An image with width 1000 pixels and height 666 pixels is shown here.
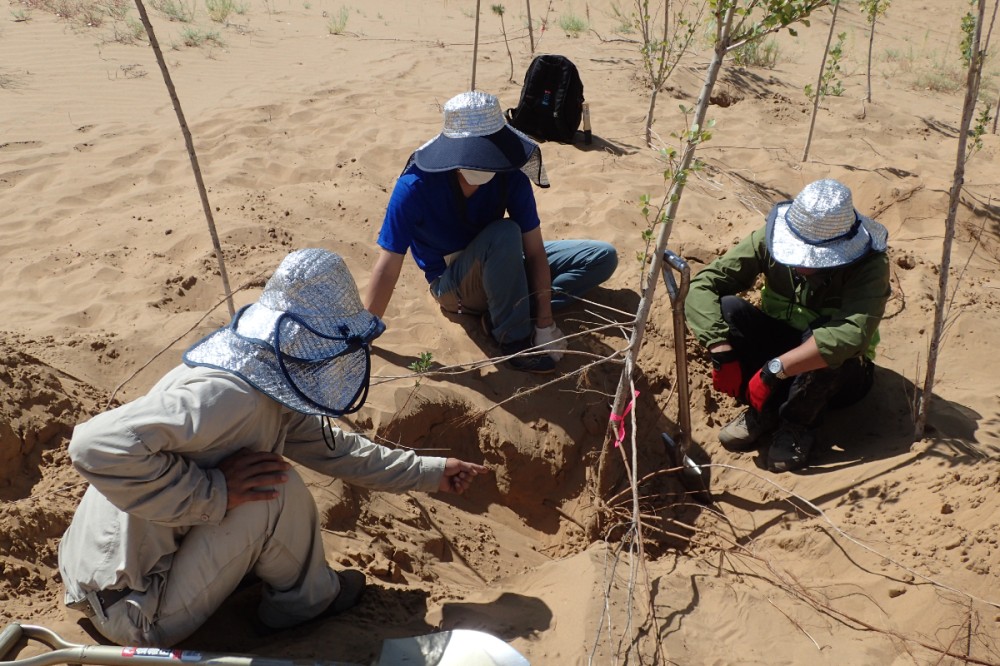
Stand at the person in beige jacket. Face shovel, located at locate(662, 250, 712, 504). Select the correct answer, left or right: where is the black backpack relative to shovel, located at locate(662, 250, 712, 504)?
left

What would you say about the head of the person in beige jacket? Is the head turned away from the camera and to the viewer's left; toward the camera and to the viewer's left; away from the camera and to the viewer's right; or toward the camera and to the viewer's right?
away from the camera and to the viewer's right

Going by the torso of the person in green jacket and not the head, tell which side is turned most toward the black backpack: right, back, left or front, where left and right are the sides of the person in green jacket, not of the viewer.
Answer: right

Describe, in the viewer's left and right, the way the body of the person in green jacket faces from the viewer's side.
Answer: facing the viewer and to the left of the viewer

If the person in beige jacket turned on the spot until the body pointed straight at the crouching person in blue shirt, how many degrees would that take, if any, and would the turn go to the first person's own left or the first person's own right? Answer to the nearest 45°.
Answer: approximately 45° to the first person's own left

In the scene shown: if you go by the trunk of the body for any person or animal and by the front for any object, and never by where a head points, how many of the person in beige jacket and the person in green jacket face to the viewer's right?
1

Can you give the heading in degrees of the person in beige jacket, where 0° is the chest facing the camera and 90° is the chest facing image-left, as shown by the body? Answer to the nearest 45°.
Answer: approximately 270°

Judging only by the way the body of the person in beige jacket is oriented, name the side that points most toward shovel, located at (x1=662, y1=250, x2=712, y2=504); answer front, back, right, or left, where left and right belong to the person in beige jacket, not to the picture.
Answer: front

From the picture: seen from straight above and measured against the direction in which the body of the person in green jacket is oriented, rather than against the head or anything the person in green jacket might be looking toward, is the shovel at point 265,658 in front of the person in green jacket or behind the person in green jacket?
in front

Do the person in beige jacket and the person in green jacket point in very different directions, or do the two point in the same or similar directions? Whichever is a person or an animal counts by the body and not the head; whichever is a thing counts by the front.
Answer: very different directions
